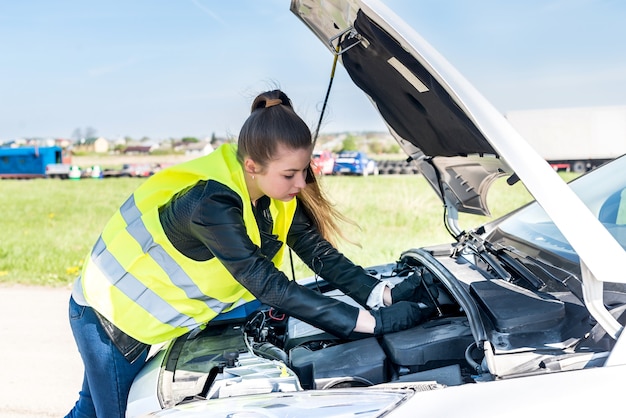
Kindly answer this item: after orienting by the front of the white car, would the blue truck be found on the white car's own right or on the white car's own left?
on the white car's own right

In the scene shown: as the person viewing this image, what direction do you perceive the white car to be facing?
facing the viewer and to the left of the viewer

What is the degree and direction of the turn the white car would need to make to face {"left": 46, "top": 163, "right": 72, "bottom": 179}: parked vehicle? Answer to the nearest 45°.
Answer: approximately 90° to its right

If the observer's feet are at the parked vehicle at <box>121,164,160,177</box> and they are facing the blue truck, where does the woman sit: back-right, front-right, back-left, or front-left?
back-left
